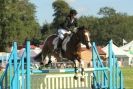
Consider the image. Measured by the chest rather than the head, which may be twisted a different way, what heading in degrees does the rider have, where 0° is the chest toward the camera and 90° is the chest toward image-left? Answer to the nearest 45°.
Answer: approximately 315°

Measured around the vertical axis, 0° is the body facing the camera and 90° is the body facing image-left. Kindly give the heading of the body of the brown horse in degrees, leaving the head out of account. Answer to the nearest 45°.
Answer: approximately 315°
